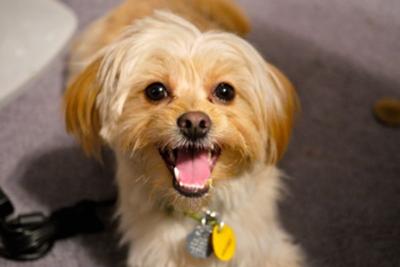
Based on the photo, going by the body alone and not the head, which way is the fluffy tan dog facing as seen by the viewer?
toward the camera
